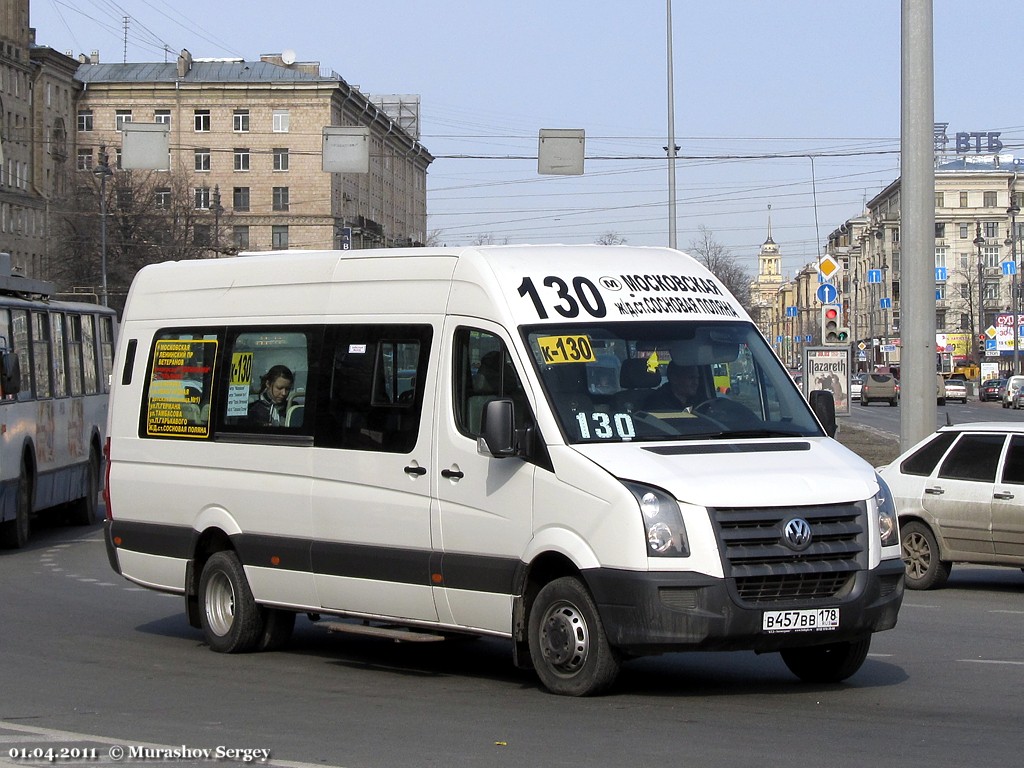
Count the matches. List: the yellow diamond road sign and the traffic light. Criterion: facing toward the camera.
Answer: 2

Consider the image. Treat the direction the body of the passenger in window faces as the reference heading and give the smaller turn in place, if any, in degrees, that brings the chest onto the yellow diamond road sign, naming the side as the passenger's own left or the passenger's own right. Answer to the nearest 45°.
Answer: approximately 90° to the passenger's own left

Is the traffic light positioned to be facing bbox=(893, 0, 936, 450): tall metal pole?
yes

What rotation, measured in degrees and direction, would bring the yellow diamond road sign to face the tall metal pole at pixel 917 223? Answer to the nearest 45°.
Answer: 0° — it already faces it

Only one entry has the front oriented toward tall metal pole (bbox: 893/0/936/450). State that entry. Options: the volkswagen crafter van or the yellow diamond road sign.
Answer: the yellow diamond road sign
